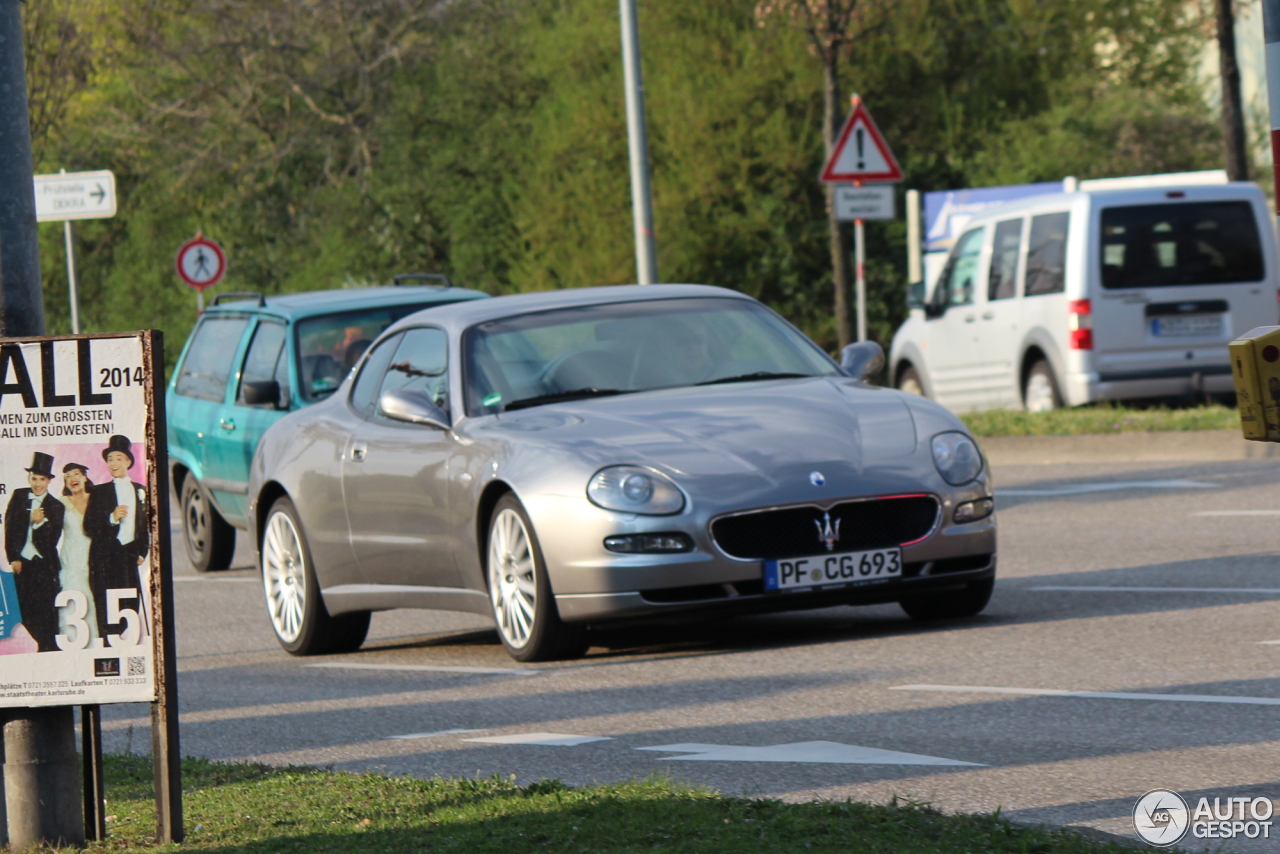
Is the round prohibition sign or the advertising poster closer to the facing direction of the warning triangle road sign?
the advertising poster

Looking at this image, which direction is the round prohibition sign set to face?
toward the camera

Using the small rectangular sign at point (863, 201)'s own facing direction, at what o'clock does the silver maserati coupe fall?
The silver maserati coupe is roughly at 12 o'clock from the small rectangular sign.

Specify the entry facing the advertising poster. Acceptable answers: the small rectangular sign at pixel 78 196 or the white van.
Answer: the small rectangular sign

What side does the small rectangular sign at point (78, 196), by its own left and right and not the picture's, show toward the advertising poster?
front

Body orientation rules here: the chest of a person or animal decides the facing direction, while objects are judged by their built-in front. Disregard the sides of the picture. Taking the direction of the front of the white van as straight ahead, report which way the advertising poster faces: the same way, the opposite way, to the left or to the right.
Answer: the opposite way

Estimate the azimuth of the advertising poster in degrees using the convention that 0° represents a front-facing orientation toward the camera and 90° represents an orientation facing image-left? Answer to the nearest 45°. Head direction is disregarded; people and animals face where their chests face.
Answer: approximately 0°

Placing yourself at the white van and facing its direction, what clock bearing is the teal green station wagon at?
The teal green station wagon is roughly at 9 o'clock from the white van.

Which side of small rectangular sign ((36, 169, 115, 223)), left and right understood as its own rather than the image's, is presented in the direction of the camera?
front

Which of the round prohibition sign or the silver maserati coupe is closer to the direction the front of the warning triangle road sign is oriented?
the silver maserati coupe

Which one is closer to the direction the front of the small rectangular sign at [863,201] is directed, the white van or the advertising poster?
the advertising poster

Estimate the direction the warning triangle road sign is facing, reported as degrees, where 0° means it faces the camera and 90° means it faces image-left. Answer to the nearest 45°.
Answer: approximately 0°

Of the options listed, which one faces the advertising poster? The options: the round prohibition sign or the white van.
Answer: the round prohibition sign
